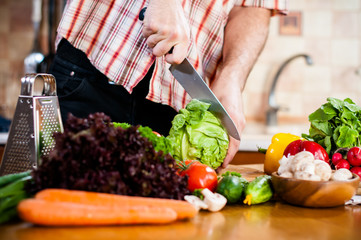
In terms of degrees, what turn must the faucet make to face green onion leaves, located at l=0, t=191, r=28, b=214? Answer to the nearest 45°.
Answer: approximately 90° to its right

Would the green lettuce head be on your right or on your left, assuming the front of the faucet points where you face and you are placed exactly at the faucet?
on your right

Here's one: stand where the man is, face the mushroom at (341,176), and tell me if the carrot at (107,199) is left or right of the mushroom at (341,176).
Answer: right

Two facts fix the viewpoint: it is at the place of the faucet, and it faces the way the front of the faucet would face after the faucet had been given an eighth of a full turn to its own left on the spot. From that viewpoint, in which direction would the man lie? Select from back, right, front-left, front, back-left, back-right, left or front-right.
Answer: back-right
